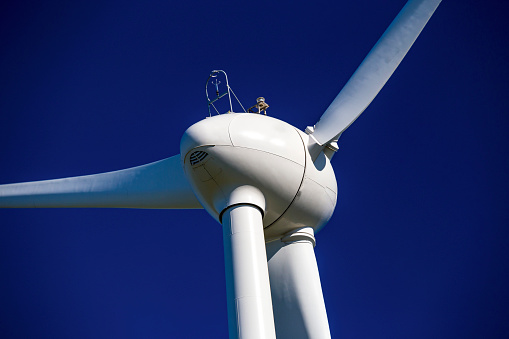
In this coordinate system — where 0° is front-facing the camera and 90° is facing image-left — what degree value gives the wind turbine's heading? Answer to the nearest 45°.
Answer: approximately 225°
